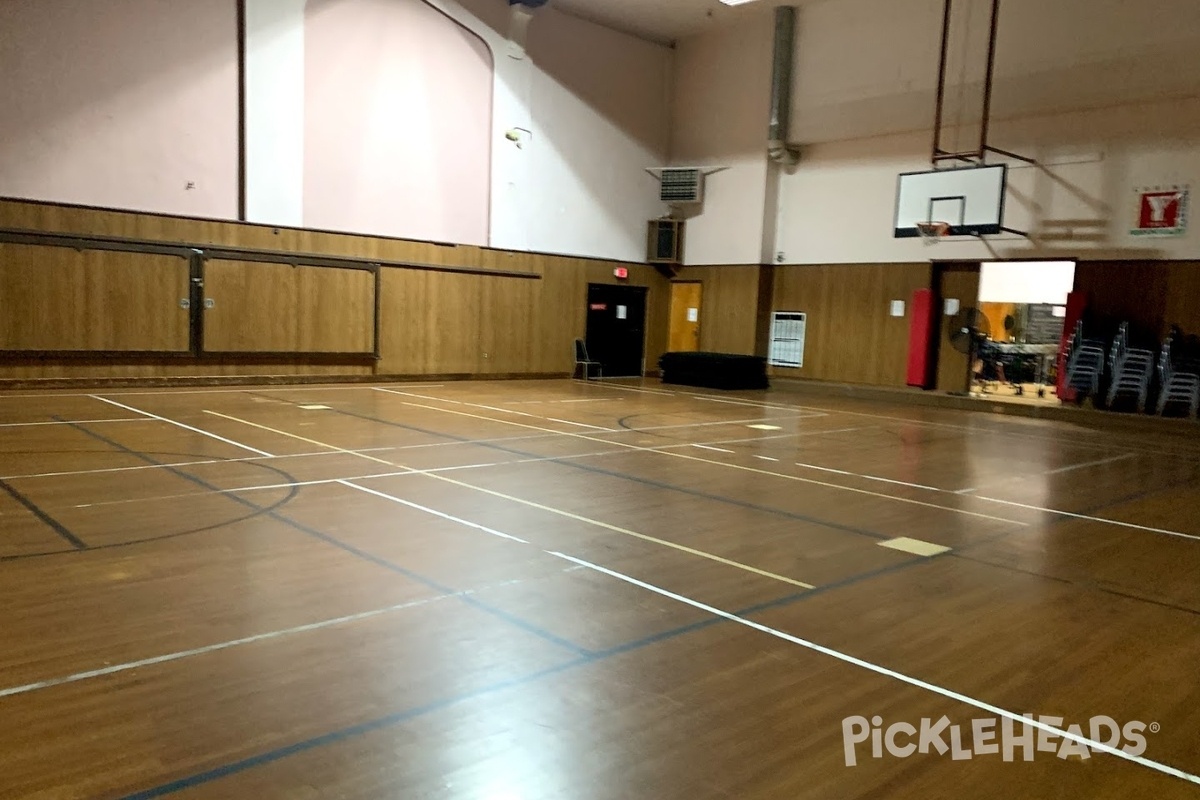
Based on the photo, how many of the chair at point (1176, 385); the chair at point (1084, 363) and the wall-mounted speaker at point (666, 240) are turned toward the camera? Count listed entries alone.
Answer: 1

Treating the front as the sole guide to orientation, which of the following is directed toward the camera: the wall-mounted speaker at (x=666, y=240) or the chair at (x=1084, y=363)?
the wall-mounted speaker

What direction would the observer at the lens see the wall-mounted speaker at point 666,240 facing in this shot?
facing the viewer

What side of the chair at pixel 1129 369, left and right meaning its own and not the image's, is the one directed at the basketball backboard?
back

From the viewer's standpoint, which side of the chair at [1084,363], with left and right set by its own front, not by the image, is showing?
right

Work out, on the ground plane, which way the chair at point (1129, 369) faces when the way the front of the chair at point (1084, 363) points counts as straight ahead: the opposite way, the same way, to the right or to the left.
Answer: the same way

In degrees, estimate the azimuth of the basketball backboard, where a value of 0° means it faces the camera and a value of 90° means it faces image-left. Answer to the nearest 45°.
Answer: approximately 45°

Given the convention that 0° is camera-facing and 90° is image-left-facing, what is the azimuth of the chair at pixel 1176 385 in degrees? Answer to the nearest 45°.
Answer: approximately 270°

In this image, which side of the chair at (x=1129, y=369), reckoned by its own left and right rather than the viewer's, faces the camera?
right

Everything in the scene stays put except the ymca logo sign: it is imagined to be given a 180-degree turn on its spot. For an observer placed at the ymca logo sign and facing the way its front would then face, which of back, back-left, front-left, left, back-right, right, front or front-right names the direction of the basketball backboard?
back-left

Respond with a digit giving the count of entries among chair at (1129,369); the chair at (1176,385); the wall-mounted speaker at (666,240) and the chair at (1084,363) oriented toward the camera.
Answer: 1
